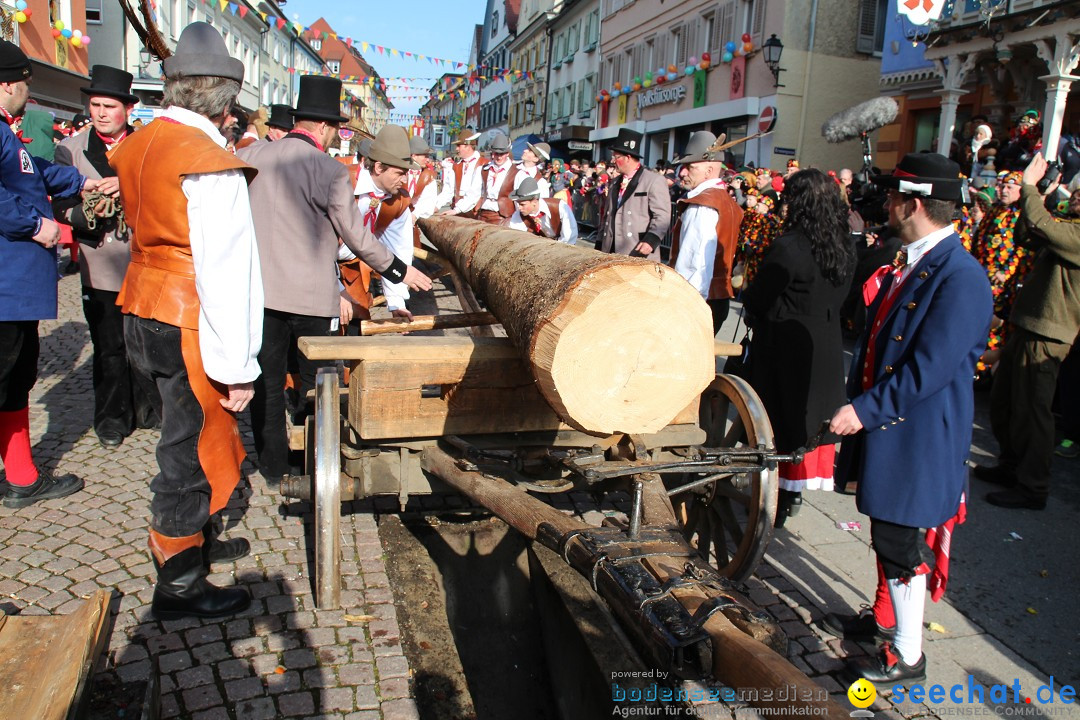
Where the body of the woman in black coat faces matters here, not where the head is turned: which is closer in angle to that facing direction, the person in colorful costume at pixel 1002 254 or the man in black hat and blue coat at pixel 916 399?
the person in colorful costume

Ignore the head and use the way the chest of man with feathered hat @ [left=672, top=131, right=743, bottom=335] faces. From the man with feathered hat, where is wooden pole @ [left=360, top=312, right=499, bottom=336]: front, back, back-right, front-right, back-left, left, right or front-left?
front-left

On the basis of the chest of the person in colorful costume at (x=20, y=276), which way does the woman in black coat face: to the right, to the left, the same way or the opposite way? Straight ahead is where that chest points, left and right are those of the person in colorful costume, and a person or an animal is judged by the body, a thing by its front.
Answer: to the left

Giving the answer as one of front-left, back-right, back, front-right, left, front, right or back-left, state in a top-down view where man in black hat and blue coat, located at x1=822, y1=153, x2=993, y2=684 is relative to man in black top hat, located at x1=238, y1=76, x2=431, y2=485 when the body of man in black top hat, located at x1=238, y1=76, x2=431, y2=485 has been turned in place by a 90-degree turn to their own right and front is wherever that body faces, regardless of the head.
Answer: front

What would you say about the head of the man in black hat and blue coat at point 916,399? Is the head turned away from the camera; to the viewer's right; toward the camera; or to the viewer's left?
to the viewer's left

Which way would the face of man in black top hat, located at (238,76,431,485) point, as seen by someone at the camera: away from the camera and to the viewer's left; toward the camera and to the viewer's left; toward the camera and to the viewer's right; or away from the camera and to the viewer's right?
away from the camera and to the viewer's right

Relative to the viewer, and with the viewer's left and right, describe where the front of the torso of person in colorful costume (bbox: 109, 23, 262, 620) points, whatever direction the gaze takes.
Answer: facing away from the viewer and to the right of the viewer

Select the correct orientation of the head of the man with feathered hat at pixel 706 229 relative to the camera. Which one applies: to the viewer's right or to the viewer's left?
to the viewer's left

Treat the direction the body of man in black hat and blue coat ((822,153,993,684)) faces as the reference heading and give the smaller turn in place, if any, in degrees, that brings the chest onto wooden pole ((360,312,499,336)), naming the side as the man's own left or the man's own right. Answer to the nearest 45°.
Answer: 0° — they already face it

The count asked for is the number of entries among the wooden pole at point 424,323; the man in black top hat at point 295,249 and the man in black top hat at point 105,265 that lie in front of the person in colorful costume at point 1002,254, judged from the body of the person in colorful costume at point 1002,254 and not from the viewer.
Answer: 3

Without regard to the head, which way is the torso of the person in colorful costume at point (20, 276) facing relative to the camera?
to the viewer's right
